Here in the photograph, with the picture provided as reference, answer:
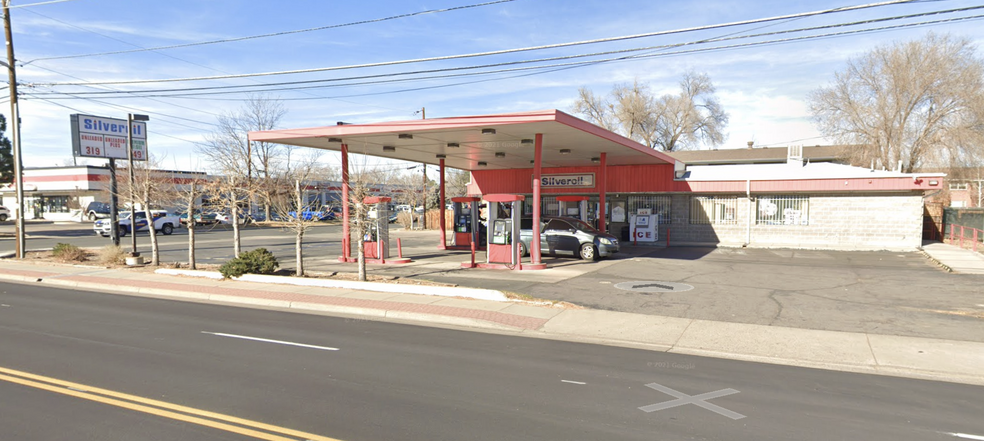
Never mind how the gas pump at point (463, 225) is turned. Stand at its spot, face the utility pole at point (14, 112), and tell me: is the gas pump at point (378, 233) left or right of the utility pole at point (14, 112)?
left

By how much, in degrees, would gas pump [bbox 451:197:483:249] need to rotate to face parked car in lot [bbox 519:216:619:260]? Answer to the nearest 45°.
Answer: approximately 45° to its left

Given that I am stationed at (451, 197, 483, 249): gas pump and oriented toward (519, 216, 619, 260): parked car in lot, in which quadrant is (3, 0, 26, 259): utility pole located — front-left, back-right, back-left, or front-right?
back-right

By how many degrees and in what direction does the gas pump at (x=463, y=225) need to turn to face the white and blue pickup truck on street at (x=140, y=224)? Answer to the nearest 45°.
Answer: approximately 135° to its right

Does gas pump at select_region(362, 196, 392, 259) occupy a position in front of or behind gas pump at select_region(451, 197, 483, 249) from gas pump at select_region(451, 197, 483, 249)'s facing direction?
in front

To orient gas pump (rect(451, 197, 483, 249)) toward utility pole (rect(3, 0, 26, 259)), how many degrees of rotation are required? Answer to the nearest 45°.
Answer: approximately 90° to its right

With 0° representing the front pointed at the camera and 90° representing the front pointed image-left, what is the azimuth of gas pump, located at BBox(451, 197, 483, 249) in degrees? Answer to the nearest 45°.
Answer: approximately 0°

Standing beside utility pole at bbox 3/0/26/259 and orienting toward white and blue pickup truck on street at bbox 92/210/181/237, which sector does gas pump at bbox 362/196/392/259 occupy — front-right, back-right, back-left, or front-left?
back-right

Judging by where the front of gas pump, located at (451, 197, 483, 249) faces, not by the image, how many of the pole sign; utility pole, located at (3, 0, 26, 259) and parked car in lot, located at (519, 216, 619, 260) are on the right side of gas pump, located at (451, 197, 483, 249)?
2

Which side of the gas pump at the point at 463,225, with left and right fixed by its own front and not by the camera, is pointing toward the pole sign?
right
